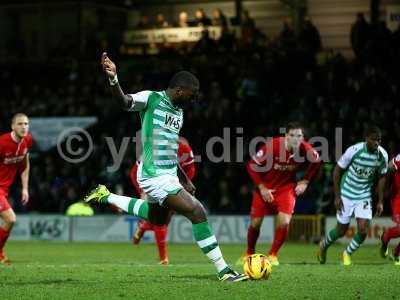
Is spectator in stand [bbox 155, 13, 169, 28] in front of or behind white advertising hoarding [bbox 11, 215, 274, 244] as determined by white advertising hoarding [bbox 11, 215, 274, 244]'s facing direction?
behind

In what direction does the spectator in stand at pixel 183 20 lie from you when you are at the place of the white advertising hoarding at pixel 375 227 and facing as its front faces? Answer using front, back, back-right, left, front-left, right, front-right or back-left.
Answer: back-right

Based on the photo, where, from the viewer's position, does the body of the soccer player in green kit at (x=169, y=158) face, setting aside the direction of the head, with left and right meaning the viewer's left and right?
facing the viewer and to the right of the viewer

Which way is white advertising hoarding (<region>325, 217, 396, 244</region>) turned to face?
toward the camera

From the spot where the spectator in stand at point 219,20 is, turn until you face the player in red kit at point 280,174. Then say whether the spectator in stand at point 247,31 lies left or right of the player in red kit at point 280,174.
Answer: left

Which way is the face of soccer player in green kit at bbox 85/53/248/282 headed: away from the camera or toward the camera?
toward the camera

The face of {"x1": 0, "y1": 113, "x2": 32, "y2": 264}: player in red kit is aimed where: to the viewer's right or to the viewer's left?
to the viewer's right

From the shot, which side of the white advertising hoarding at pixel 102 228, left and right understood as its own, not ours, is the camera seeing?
front

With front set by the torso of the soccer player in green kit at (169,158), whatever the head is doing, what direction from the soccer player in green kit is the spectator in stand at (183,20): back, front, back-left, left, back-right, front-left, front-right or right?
back-left

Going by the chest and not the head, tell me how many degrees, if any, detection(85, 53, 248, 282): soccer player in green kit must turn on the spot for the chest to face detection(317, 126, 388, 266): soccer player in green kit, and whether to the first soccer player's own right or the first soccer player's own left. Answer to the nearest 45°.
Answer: approximately 90° to the first soccer player's own left
